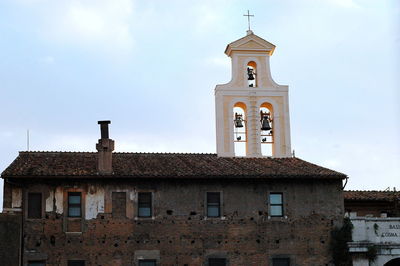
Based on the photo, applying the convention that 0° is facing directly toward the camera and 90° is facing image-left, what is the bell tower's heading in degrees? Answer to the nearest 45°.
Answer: approximately 0°
